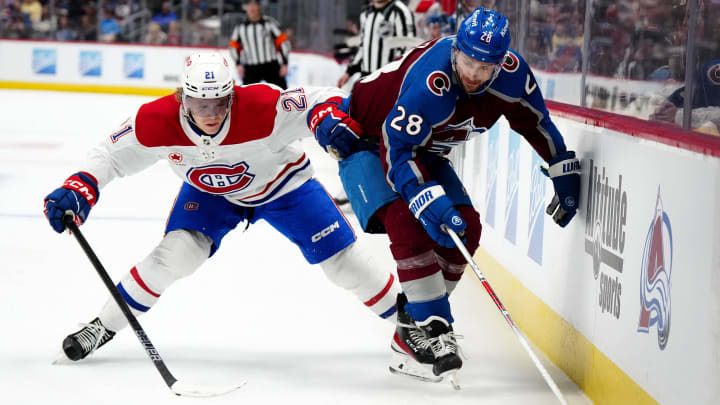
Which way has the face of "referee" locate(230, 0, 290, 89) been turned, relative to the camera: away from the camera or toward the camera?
toward the camera

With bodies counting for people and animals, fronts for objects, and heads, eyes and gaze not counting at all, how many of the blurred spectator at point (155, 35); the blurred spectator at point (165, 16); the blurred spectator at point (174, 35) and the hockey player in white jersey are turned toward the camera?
4

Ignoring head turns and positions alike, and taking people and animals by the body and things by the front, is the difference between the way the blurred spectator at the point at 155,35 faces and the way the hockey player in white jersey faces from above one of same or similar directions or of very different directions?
same or similar directions

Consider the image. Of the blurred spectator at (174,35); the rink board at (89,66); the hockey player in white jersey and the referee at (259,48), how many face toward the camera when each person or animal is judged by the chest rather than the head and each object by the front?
4

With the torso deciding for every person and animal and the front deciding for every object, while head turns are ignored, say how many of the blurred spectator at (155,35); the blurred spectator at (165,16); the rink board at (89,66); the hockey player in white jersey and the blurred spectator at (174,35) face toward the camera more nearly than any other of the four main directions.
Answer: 5

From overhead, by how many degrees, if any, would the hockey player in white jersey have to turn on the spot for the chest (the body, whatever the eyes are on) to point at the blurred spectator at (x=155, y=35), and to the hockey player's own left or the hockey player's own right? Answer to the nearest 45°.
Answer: approximately 180°

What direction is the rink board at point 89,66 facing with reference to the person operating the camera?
facing the viewer

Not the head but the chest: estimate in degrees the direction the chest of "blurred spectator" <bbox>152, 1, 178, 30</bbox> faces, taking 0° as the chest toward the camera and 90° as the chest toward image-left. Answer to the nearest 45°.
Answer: approximately 0°

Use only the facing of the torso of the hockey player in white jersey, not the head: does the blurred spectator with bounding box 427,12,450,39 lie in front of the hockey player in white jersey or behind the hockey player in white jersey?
behind

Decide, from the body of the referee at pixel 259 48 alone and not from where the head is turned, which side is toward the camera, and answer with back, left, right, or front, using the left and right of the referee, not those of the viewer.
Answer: front

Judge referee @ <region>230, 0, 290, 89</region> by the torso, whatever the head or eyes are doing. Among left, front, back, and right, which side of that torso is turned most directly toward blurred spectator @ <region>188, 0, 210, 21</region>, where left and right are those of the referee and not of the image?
back
